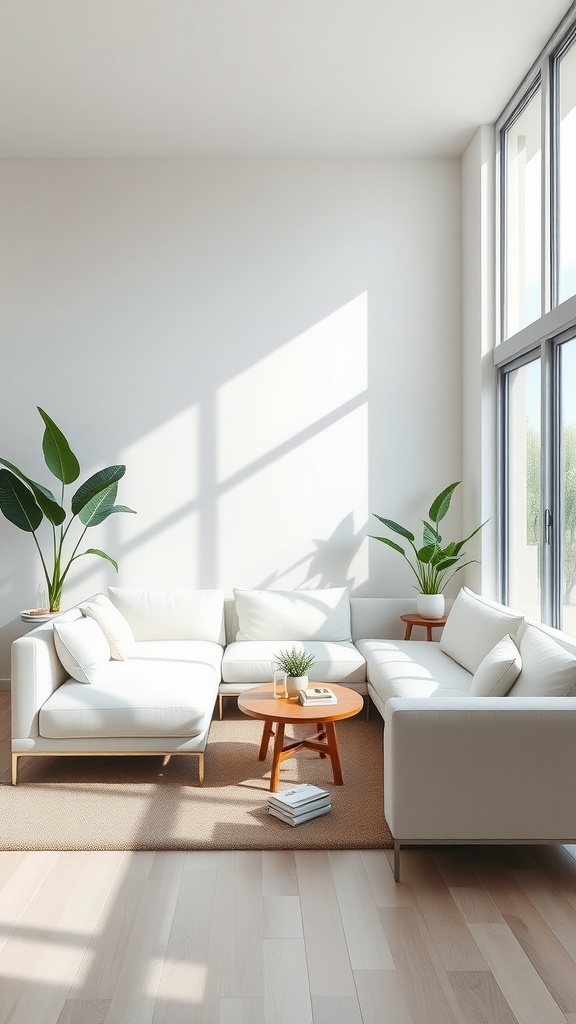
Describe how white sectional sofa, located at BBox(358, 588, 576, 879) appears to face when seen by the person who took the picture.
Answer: facing to the left of the viewer

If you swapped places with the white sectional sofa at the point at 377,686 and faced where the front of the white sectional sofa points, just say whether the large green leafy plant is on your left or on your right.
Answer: on your right

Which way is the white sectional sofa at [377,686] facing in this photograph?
toward the camera

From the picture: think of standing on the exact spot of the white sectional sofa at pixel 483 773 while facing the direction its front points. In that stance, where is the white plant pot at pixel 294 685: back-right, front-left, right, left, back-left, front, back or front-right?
front-right

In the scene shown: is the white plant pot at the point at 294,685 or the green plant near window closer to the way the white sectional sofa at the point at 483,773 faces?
the white plant pot

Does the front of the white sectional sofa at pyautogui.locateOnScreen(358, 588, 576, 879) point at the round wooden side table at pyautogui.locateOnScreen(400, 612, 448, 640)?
no

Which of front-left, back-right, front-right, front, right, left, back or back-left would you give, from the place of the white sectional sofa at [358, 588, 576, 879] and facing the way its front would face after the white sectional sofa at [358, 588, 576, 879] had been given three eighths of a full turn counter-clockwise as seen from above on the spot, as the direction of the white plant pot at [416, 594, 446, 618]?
back-left

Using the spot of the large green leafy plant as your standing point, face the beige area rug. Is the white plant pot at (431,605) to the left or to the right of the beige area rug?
left
